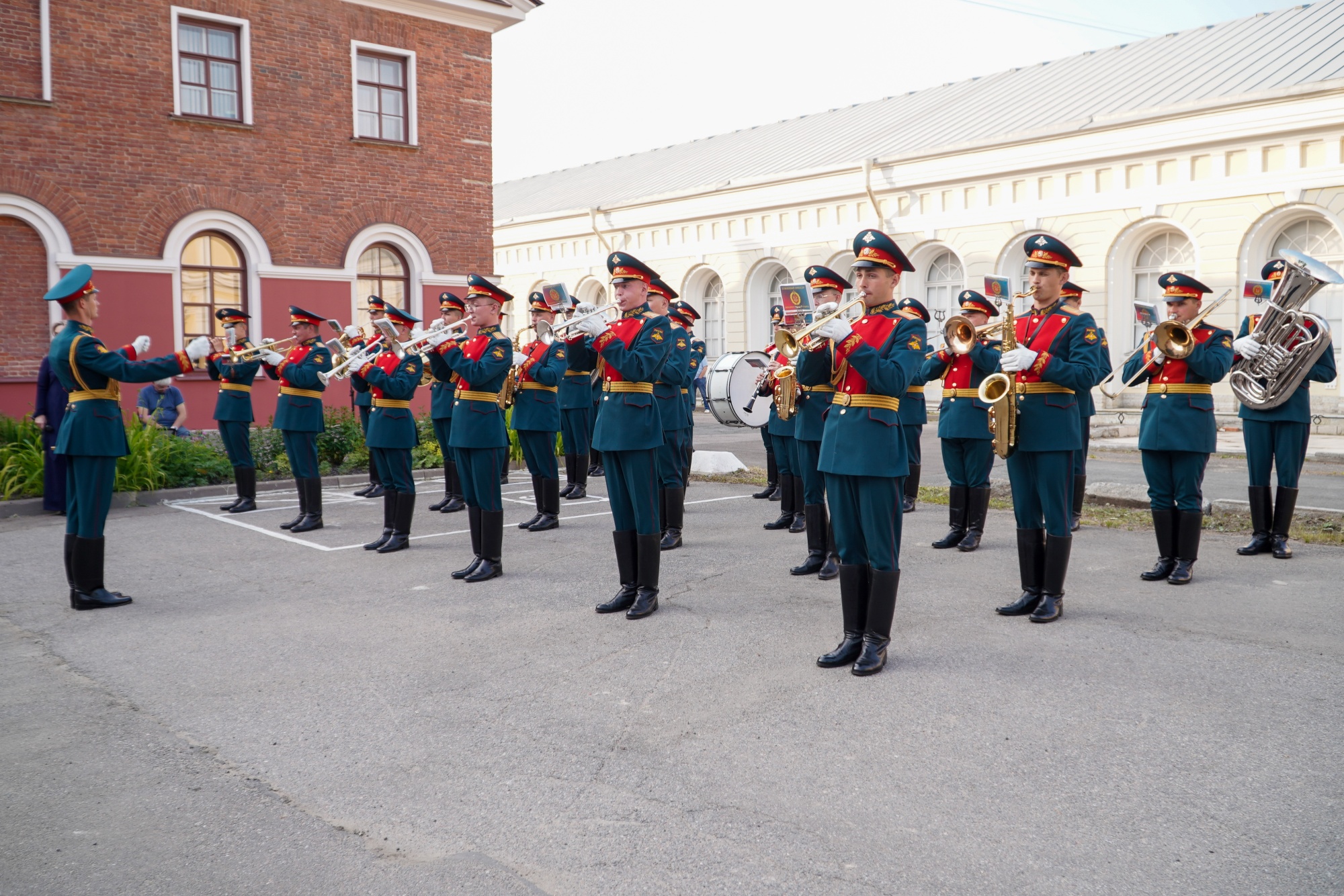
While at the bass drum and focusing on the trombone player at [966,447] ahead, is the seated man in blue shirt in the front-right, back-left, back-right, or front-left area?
back-right

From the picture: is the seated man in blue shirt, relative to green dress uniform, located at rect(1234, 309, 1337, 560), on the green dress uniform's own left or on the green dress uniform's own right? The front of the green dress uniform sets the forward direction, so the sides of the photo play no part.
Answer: on the green dress uniform's own right

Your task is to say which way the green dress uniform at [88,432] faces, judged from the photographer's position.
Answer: facing to the right of the viewer

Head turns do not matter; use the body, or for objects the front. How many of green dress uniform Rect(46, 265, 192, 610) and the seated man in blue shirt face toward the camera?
1

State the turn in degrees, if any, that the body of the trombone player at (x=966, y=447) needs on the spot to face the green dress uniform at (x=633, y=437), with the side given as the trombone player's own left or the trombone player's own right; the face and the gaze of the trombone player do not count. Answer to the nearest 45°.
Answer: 0° — they already face it

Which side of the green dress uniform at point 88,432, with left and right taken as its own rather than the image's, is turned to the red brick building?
left

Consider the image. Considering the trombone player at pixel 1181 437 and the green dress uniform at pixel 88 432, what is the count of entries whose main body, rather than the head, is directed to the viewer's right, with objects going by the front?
1

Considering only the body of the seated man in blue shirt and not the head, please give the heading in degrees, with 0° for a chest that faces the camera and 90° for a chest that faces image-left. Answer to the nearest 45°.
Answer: approximately 0°
